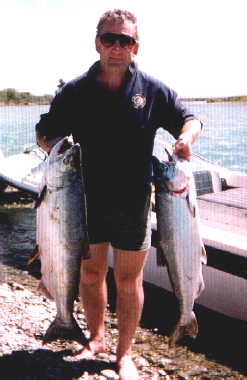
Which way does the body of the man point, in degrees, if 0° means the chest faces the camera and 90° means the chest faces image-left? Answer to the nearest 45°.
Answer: approximately 0°

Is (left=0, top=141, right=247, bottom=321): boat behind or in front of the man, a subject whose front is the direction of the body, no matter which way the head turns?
behind
